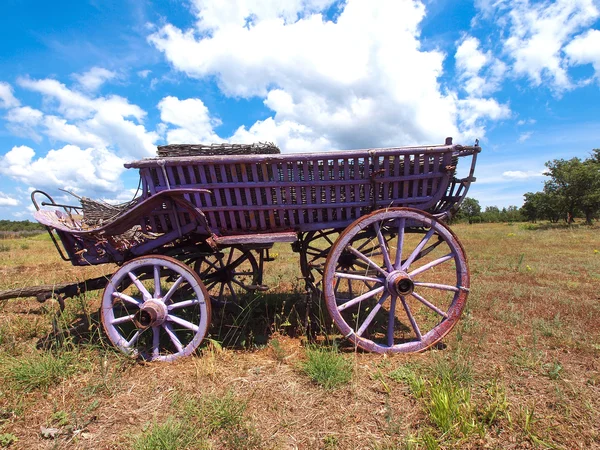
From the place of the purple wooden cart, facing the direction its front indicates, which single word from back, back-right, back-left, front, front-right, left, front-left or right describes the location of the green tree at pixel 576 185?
back-right

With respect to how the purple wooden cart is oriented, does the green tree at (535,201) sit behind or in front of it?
behind

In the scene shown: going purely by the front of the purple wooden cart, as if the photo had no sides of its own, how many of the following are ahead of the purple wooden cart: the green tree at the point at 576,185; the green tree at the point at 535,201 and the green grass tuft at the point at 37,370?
1

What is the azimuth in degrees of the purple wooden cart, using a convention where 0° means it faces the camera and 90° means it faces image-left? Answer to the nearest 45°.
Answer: approximately 90°

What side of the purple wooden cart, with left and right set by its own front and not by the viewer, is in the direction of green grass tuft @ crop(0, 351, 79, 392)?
front

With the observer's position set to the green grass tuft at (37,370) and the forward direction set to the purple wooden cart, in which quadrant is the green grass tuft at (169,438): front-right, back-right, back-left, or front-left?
front-right
